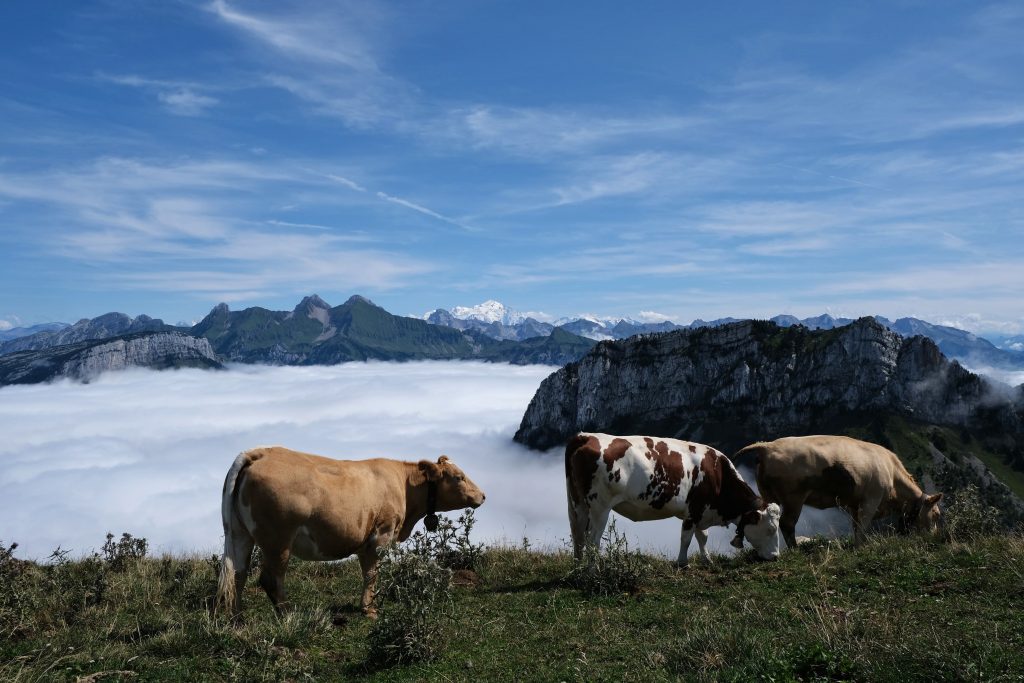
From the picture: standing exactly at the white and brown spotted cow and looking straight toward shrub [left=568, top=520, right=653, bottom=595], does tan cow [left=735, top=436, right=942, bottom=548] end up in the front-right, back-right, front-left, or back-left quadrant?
back-left

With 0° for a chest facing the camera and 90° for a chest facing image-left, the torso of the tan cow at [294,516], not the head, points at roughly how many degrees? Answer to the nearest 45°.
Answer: approximately 270°

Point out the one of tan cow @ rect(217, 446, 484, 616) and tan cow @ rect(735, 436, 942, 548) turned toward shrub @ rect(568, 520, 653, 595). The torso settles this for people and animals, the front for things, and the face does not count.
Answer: tan cow @ rect(217, 446, 484, 616)

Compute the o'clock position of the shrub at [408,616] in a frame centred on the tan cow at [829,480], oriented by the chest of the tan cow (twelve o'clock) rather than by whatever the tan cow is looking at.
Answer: The shrub is roughly at 4 o'clock from the tan cow.

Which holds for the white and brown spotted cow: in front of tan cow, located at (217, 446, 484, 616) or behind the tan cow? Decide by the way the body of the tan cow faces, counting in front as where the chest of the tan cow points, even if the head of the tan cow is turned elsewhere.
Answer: in front

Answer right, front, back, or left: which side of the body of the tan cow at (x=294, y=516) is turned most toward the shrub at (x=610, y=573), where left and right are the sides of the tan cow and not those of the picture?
front

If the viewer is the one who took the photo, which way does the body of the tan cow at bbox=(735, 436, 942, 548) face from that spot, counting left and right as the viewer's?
facing to the right of the viewer

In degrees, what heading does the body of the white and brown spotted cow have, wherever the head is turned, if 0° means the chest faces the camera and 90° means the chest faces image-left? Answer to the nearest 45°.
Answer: approximately 270°

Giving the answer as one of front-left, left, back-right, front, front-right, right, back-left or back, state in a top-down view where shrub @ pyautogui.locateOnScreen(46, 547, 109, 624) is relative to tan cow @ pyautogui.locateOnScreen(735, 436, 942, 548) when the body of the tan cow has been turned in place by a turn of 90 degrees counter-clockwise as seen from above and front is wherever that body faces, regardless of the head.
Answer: back-left

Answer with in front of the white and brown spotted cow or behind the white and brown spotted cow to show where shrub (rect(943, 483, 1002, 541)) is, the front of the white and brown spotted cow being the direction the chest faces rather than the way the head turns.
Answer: in front

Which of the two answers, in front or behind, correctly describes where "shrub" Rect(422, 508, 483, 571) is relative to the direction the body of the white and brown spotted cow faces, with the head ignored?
behind

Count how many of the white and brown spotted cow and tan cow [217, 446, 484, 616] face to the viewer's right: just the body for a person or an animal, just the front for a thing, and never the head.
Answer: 2
